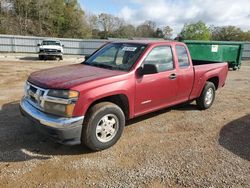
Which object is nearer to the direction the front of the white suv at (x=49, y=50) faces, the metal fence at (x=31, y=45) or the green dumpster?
the green dumpster

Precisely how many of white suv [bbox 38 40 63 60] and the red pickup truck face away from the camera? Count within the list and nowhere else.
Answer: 0

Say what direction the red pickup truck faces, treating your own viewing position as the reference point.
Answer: facing the viewer and to the left of the viewer

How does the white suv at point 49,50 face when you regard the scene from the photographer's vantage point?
facing the viewer

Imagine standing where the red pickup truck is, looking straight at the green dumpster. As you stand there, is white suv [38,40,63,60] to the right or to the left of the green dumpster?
left

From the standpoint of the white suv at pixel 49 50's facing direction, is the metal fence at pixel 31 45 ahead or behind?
behind

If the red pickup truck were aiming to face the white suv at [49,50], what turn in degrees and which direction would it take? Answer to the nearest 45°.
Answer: approximately 135° to its right

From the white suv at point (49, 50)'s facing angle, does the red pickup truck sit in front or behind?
in front

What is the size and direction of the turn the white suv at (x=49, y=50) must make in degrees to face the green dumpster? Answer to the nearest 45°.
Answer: approximately 45° to its left

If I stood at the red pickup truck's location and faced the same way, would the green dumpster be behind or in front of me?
behind
